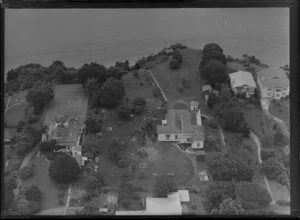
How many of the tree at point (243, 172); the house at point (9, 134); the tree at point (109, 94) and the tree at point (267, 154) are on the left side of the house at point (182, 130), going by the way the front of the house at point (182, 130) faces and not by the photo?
2
